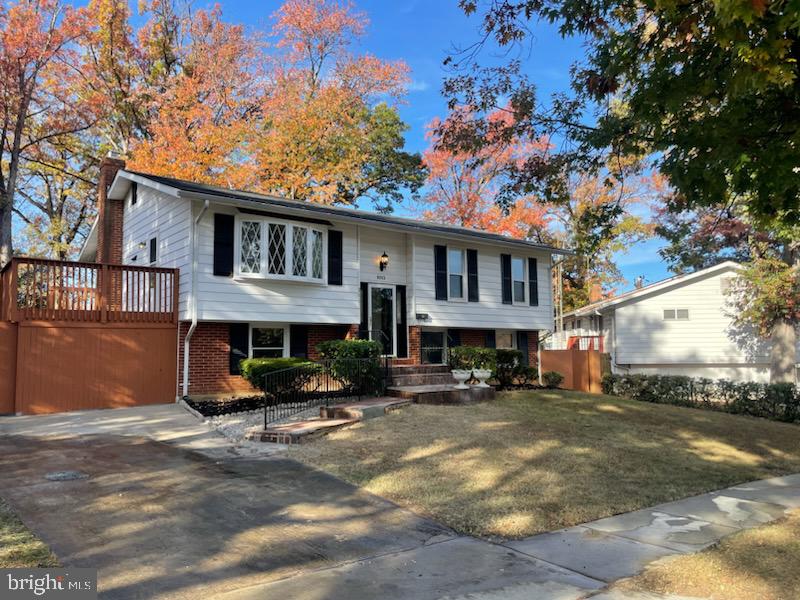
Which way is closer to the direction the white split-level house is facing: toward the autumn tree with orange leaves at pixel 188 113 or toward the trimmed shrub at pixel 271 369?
the trimmed shrub

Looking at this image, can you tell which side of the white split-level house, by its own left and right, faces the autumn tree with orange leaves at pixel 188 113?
back

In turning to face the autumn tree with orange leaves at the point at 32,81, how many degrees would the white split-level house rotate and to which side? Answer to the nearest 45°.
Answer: approximately 180°

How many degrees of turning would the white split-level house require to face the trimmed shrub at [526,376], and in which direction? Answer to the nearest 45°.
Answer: approximately 45° to its left

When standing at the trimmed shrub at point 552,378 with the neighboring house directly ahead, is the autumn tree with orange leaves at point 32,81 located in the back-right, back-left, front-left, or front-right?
back-left

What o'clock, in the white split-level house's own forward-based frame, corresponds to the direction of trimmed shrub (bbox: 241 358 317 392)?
The trimmed shrub is roughly at 2 o'clock from the white split-level house.

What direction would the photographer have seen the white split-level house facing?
facing the viewer and to the right of the viewer
